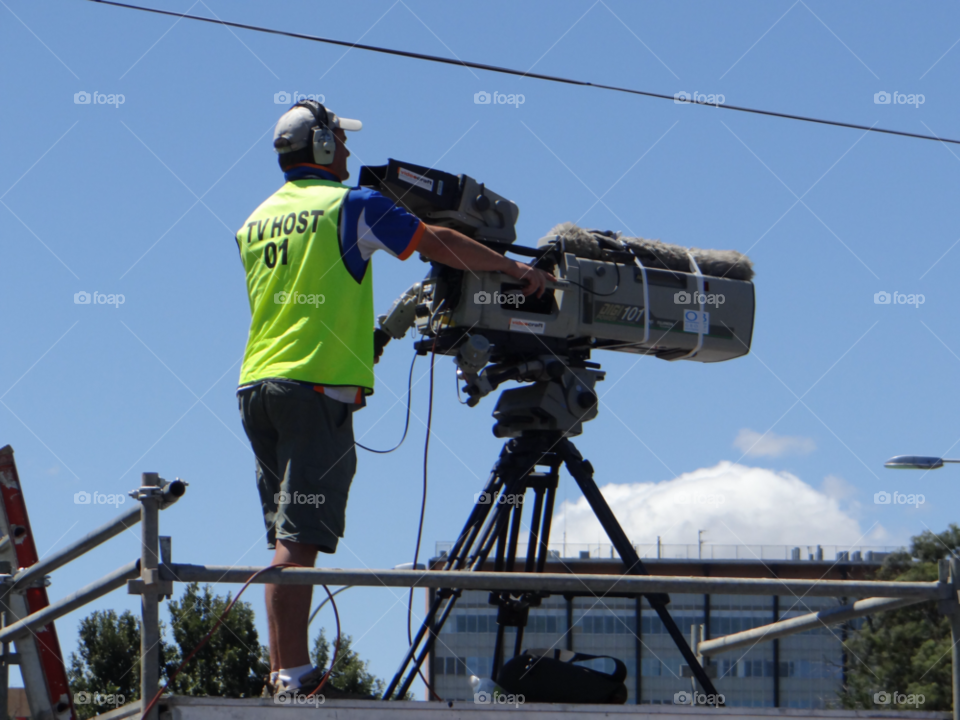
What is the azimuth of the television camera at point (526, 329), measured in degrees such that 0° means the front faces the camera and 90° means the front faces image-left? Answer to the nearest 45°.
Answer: approximately 270°

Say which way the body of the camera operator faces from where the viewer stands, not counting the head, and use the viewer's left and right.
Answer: facing away from the viewer and to the right of the viewer

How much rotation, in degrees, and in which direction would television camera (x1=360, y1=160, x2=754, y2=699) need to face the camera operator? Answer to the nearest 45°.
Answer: approximately 135° to its right

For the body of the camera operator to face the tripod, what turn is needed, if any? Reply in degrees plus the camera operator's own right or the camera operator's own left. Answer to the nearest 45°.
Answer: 0° — they already face it

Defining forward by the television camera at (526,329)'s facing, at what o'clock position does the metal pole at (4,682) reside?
The metal pole is roughly at 5 o'clock from the television camera.

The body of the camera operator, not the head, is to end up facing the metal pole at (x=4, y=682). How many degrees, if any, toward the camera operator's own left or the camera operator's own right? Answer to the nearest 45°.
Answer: approximately 90° to the camera operator's own left
